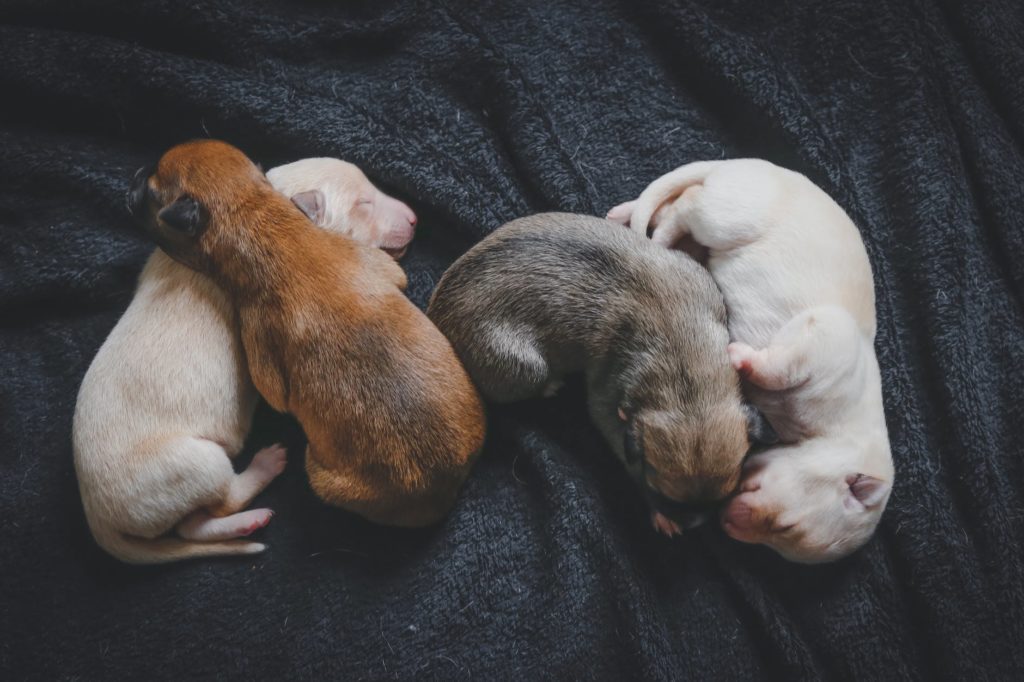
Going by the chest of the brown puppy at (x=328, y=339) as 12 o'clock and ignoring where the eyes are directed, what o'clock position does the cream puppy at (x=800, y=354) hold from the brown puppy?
The cream puppy is roughly at 5 o'clock from the brown puppy.

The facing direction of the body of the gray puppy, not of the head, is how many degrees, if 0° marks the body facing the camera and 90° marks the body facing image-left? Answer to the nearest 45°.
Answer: approximately 315°

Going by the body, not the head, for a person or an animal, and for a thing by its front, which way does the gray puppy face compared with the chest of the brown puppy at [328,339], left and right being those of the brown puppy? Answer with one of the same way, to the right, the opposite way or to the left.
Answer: the opposite way

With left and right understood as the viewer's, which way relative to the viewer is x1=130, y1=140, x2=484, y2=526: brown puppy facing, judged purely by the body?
facing away from the viewer and to the left of the viewer

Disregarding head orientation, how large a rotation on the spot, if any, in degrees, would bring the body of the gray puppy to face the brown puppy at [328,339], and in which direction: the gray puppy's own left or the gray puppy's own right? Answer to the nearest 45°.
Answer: approximately 135° to the gray puppy's own right
